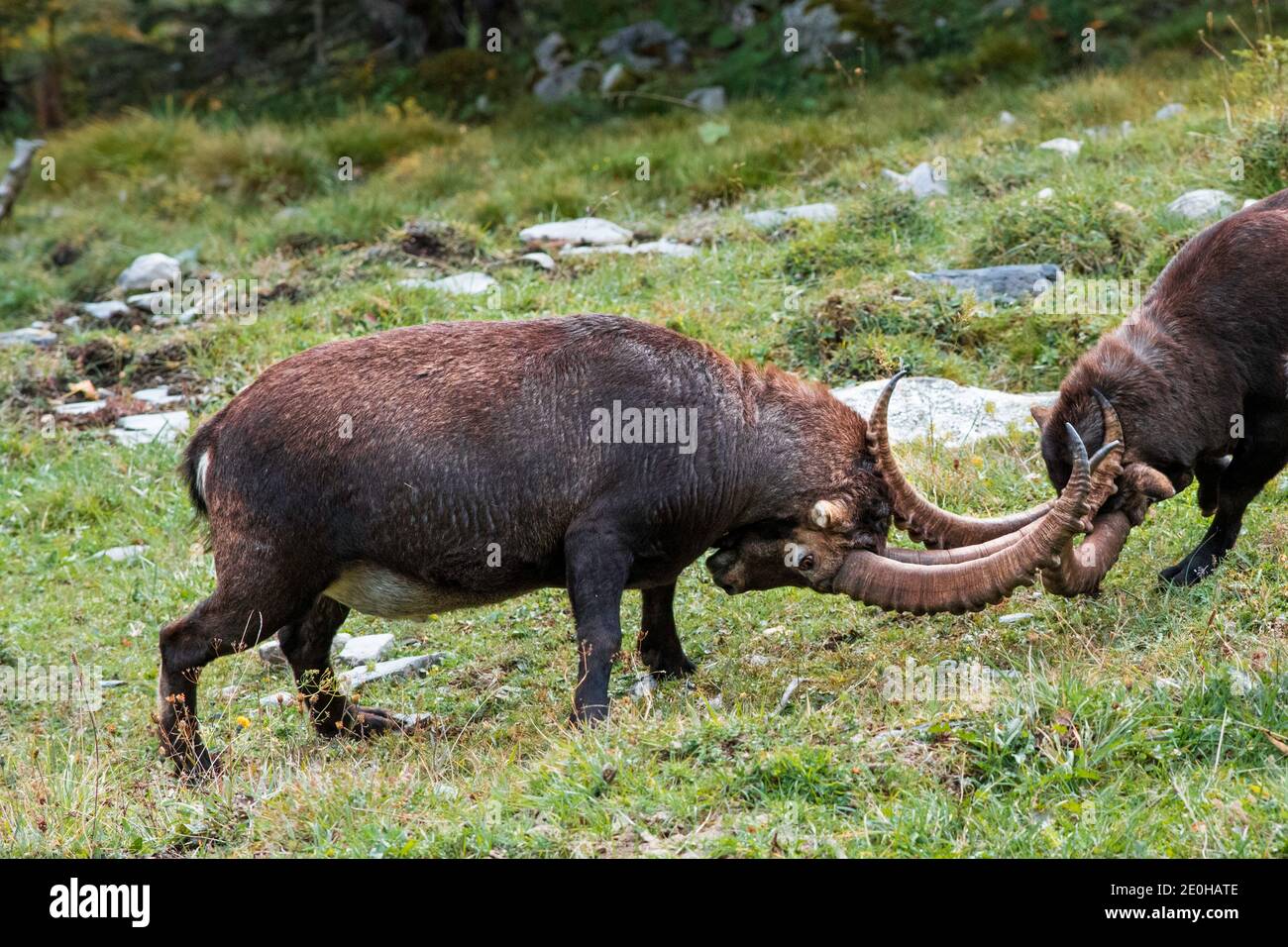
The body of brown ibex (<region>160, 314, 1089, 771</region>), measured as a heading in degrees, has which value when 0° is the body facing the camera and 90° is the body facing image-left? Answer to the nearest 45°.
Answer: approximately 270°

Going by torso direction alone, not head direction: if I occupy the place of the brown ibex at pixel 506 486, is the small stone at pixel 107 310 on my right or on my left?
on my left

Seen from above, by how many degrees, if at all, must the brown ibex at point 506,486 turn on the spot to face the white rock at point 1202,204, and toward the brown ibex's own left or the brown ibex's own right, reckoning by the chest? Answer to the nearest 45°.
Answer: approximately 45° to the brown ibex's own left

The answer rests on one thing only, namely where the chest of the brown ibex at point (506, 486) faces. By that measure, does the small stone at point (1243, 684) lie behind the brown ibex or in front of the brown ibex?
in front

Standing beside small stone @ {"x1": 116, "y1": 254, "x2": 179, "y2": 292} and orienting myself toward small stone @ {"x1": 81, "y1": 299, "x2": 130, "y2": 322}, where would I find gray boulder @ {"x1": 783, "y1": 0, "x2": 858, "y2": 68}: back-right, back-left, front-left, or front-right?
back-left

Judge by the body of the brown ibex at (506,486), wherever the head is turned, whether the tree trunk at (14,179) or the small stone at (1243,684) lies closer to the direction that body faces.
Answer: the small stone

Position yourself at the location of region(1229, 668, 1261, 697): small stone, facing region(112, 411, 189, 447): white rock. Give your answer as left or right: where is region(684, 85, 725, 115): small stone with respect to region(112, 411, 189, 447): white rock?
right

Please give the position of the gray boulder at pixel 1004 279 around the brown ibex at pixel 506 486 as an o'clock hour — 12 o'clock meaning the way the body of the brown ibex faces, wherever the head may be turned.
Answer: The gray boulder is roughly at 10 o'clock from the brown ibex.

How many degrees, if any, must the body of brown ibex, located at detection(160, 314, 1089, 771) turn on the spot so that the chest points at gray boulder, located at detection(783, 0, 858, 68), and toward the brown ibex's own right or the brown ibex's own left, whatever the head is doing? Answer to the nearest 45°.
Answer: approximately 90° to the brown ibex's own left

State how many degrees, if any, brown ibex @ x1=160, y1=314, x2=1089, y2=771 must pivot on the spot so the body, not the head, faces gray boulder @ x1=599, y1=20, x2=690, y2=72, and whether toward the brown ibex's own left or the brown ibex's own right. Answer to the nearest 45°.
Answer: approximately 90° to the brown ibex's own left

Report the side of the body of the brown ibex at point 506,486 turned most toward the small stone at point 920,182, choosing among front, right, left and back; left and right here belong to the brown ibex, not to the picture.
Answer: left

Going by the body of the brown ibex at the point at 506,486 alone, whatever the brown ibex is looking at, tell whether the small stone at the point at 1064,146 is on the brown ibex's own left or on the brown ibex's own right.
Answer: on the brown ibex's own left

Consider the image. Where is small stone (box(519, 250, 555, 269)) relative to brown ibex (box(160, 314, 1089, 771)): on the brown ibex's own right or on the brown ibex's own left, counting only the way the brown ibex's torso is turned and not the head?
on the brown ibex's own left
